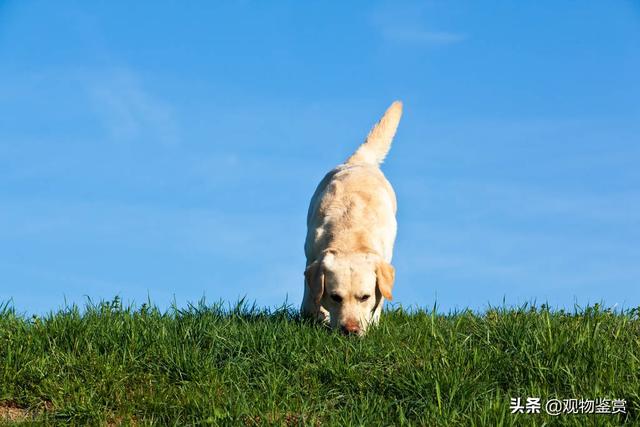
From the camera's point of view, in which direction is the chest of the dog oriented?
toward the camera
